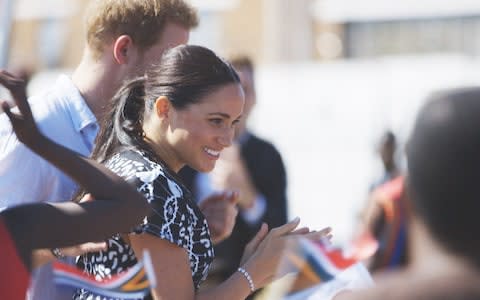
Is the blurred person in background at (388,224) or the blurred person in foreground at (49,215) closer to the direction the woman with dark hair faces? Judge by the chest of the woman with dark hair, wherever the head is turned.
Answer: the blurred person in background

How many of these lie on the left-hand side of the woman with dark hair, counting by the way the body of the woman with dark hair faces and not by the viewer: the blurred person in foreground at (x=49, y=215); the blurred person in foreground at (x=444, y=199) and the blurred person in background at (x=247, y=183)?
1

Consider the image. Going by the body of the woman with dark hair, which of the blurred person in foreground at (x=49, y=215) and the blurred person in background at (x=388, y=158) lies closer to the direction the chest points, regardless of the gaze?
the blurred person in background

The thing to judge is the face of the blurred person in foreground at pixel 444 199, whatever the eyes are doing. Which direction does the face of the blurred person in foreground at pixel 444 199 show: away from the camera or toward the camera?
away from the camera

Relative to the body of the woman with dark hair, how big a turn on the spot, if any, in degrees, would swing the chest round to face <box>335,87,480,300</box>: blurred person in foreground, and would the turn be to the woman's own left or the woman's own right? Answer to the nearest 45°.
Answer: approximately 45° to the woman's own right

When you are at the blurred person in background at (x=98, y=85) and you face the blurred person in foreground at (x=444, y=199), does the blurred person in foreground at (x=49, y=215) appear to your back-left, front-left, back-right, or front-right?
front-right

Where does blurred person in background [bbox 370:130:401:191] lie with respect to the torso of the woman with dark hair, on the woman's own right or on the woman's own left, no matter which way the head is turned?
on the woman's own left

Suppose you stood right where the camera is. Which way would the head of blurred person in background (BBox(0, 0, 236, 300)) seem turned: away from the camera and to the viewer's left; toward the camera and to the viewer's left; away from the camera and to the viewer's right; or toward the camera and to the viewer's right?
away from the camera and to the viewer's right

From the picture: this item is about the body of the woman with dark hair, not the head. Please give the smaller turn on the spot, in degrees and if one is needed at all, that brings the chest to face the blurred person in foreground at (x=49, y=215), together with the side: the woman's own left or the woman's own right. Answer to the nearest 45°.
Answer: approximately 135° to the woman's own right

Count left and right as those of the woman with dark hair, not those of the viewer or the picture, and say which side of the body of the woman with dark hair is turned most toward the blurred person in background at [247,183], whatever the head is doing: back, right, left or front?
left

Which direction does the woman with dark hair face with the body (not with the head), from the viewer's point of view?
to the viewer's right
